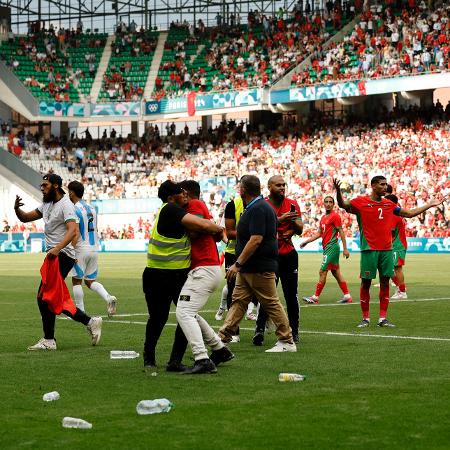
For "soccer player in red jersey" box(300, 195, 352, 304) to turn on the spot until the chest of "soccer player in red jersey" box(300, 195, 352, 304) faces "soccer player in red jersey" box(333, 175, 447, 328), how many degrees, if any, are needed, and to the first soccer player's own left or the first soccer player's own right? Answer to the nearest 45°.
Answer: approximately 45° to the first soccer player's own left

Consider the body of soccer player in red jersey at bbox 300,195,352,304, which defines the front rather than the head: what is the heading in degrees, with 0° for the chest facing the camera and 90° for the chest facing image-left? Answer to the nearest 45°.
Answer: approximately 45°

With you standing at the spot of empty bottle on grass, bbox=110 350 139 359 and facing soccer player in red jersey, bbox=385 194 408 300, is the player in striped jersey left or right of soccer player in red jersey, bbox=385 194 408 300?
left
